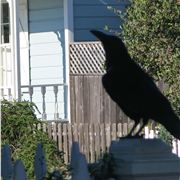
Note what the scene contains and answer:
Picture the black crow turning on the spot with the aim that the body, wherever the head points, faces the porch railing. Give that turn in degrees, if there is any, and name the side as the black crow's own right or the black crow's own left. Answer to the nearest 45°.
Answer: approximately 90° to the black crow's own right

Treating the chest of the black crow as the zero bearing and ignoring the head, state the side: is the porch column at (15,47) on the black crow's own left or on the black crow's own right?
on the black crow's own right

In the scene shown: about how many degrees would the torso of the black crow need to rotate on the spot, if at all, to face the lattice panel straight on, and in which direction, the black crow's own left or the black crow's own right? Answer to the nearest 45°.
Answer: approximately 90° to the black crow's own right

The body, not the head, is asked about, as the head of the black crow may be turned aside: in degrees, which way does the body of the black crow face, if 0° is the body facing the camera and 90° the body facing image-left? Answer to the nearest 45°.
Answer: approximately 90°

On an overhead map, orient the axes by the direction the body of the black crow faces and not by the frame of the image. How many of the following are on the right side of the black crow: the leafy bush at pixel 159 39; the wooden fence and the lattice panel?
3

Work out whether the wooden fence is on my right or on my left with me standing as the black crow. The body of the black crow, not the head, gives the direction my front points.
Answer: on my right

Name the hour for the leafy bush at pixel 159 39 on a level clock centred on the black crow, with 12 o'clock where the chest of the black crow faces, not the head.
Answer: The leafy bush is roughly at 3 o'clock from the black crow.
